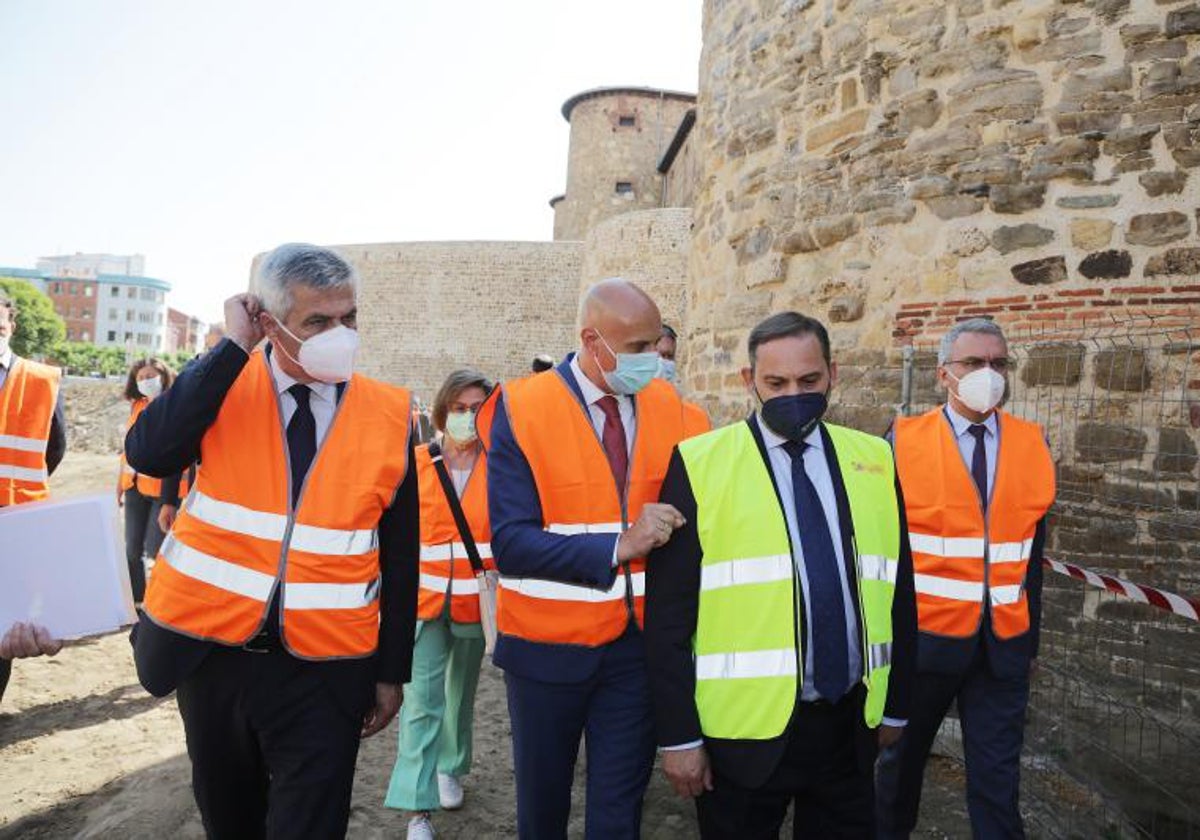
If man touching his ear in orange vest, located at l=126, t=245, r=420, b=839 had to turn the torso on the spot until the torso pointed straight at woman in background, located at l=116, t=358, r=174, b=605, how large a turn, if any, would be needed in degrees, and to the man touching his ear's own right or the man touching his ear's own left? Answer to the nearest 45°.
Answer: approximately 180°

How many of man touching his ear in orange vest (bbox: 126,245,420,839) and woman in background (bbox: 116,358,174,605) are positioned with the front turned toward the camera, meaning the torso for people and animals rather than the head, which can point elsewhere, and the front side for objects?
2

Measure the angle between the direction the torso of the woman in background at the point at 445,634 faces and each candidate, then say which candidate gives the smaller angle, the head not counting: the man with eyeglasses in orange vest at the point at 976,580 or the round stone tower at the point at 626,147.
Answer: the man with eyeglasses in orange vest

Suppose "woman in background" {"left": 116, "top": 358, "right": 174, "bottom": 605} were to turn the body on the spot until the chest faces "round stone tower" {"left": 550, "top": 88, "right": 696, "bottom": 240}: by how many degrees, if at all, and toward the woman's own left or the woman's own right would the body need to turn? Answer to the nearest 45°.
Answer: approximately 135° to the woman's own left

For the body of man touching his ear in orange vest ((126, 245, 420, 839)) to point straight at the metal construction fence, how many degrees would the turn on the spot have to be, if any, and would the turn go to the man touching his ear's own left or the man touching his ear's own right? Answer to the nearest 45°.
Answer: approximately 90° to the man touching his ear's own left

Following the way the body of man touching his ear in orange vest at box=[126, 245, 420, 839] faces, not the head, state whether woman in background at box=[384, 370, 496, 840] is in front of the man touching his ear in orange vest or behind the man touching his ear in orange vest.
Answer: behind

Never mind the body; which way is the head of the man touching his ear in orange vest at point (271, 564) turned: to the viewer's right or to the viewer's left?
to the viewer's right

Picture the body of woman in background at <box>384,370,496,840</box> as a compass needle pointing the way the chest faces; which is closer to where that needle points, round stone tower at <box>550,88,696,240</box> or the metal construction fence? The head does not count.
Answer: the metal construction fence
